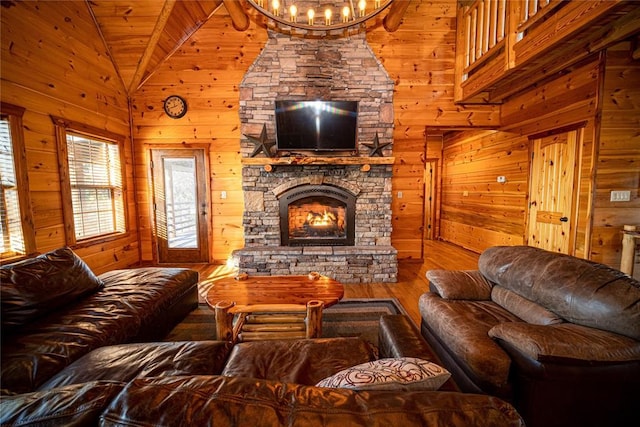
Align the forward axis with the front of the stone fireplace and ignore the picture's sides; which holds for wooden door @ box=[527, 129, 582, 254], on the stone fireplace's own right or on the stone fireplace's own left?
on the stone fireplace's own left

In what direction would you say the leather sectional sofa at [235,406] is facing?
away from the camera

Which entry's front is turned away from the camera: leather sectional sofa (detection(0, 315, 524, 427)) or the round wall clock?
the leather sectional sofa

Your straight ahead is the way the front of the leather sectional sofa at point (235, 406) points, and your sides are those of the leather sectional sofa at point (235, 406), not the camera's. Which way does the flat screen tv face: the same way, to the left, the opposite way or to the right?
the opposite way

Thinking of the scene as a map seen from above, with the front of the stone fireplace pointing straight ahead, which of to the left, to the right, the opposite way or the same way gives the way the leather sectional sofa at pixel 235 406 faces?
the opposite way

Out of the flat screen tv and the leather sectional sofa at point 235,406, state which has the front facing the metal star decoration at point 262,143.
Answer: the leather sectional sofa

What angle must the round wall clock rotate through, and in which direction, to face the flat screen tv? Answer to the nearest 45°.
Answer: approximately 45° to its left

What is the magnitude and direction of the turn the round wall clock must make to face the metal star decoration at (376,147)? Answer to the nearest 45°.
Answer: approximately 45° to its left

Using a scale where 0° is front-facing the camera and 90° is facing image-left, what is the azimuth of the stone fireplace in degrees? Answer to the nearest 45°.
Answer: approximately 0°

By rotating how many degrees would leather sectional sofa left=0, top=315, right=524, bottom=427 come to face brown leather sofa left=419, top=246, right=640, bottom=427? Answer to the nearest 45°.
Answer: approximately 90° to its right
